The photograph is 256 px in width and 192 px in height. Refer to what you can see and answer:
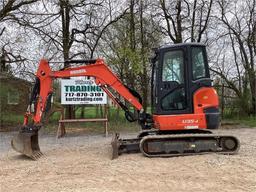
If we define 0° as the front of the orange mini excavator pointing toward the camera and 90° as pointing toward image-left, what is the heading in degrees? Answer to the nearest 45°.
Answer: approximately 90°

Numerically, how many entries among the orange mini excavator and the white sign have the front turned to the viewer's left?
1

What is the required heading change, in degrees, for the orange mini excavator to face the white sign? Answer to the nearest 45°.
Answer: approximately 45° to its right

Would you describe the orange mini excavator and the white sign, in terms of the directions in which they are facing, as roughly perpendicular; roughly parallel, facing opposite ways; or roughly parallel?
roughly perpendicular

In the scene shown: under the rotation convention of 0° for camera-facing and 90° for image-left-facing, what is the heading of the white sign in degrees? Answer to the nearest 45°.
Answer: approximately 0°

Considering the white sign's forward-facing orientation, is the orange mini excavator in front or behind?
in front
